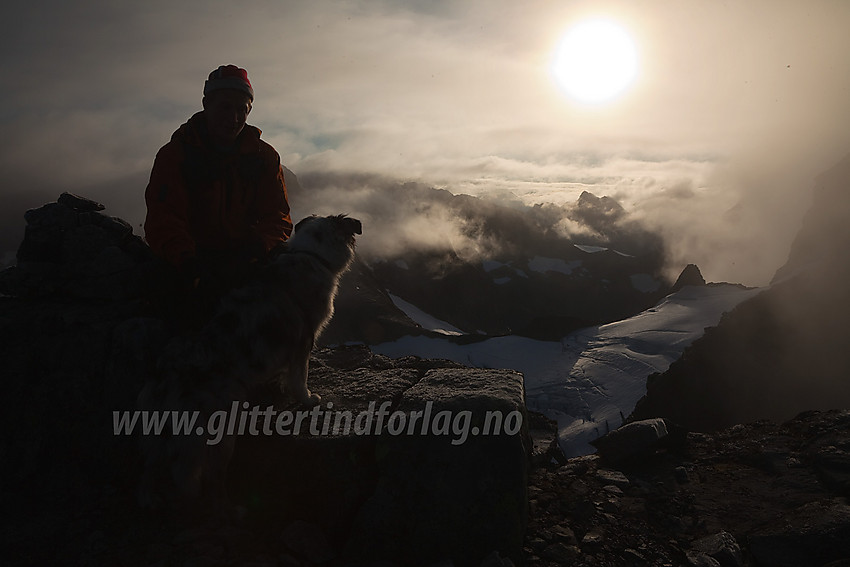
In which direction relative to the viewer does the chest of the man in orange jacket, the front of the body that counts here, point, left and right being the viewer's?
facing the viewer and to the right of the viewer

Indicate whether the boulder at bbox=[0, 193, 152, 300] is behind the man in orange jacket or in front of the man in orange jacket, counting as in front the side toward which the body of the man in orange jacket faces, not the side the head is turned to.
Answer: behind

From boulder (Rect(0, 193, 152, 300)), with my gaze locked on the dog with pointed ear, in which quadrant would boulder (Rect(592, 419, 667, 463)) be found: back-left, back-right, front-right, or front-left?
front-left

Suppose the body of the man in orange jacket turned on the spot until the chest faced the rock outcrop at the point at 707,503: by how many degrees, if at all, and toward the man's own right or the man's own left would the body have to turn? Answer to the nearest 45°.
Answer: approximately 45° to the man's own left
